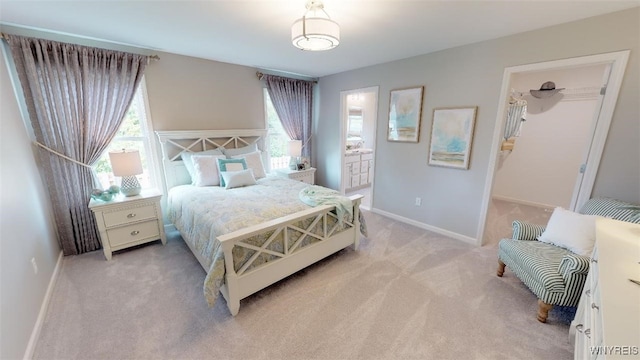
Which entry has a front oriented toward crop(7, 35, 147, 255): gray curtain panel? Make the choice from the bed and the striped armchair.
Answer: the striped armchair

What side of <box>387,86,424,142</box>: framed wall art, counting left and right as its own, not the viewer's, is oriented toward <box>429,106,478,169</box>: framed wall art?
left

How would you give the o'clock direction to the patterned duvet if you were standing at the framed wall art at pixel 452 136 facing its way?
The patterned duvet is roughly at 12 o'clock from the framed wall art.

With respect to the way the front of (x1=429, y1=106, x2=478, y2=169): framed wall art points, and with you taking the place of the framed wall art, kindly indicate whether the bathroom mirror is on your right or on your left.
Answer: on your right

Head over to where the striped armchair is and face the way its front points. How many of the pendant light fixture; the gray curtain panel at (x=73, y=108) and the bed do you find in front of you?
3

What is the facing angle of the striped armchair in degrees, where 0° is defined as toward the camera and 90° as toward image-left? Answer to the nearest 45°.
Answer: approximately 45°

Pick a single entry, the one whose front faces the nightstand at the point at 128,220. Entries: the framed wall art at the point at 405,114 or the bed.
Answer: the framed wall art

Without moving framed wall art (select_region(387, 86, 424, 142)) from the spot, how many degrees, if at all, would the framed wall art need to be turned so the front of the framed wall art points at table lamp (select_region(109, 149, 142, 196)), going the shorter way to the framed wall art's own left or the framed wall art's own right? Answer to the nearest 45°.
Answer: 0° — it already faces it

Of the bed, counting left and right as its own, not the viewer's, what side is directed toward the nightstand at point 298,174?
left
